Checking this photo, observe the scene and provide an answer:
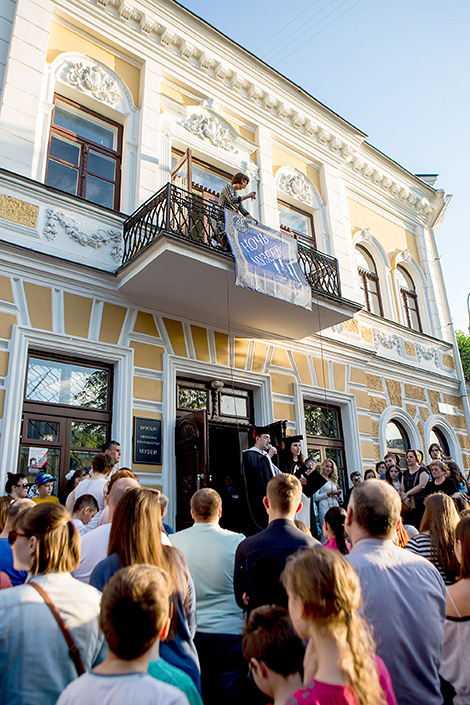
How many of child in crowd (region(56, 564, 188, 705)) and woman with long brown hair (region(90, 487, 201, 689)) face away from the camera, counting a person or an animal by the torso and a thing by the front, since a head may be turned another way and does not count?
2

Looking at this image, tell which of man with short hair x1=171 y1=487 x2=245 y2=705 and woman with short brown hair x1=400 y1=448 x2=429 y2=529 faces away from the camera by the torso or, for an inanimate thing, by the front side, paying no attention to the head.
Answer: the man with short hair

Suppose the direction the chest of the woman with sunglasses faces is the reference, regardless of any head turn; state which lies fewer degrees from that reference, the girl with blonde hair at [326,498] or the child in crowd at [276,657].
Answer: the girl with blonde hair

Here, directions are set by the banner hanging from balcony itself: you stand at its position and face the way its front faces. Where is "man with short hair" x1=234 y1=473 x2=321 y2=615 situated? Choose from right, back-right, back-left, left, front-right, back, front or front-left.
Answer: front-right

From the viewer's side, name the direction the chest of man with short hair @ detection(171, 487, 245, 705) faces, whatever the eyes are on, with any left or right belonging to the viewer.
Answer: facing away from the viewer

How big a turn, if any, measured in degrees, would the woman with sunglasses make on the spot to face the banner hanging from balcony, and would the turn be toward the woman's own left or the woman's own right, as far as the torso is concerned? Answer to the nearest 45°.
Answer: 0° — they already face it

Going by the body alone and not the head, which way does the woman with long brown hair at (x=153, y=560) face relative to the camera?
away from the camera

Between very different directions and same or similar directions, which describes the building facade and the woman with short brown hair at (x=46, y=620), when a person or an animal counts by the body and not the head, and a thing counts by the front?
very different directions

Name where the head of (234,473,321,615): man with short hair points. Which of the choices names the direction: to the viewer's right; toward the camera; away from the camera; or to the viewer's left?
away from the camera

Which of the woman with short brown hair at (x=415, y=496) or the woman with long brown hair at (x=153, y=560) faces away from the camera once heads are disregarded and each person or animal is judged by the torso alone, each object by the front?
the woman with long brown hair at (x=153, y=560)
